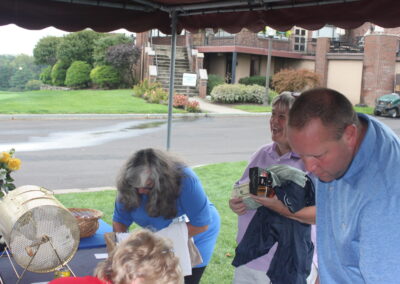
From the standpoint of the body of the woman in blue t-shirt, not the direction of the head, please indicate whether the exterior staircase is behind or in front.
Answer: behind

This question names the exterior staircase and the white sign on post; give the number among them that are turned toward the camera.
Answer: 2

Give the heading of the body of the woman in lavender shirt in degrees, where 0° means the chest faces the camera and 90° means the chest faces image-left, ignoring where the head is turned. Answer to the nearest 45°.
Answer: approximately 45°

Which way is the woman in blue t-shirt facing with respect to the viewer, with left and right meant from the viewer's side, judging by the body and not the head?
facing the viewer and to the left of the viewer

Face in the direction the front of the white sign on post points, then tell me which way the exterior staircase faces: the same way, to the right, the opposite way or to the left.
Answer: the same way

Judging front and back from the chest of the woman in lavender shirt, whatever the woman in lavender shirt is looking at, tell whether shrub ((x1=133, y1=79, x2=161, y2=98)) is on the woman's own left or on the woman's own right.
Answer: on the woman's own right

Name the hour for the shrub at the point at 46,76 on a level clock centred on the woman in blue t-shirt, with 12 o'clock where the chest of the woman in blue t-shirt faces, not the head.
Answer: The shrub is roughly at 4 o'clock from the woman in blue t-shirt.

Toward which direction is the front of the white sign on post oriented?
toward the camera

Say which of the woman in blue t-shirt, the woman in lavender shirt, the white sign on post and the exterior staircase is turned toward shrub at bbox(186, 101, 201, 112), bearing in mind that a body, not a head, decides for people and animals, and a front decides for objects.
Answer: the exterior staircase

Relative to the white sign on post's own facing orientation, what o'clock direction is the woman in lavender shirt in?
The woman in lavender shirt is roughly at 12 o'clock from the white sign on post.

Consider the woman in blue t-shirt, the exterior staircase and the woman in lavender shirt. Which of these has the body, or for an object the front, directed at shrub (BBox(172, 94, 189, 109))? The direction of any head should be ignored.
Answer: the exterior staircase

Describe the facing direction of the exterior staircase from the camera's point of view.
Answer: facing the viewer
